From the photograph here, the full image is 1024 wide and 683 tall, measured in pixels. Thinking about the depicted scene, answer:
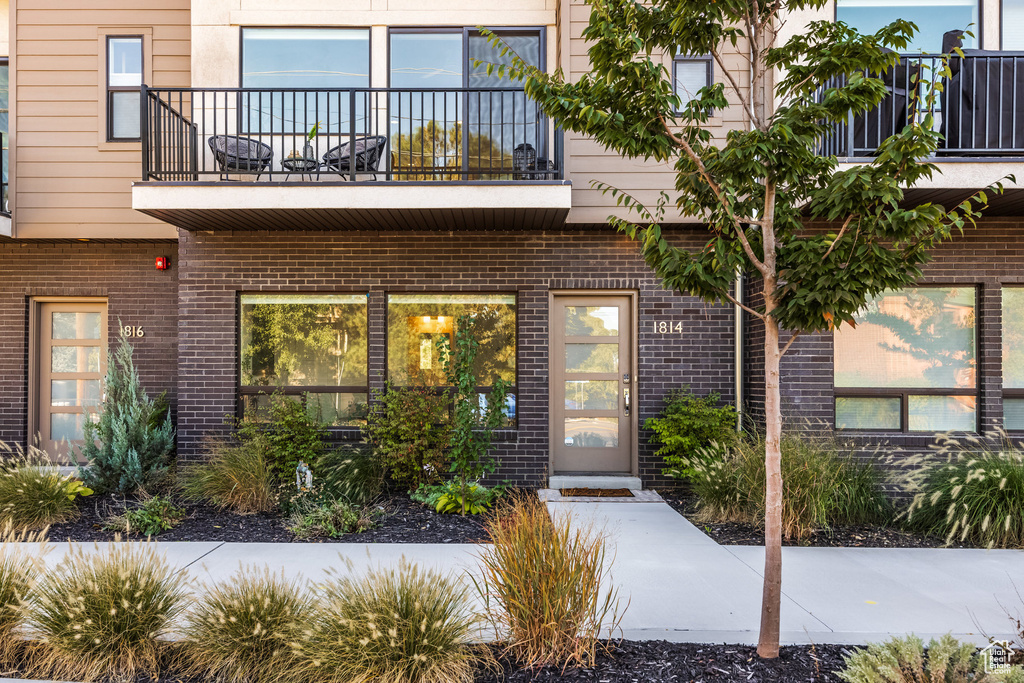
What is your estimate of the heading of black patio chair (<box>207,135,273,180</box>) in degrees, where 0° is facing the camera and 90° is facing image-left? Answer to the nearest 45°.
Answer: approximately 315°

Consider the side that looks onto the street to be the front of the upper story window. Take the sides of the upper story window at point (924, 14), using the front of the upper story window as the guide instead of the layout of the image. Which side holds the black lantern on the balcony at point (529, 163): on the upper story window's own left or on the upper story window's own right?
on the upper story window's own right

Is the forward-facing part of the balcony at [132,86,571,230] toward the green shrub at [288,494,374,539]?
yes
